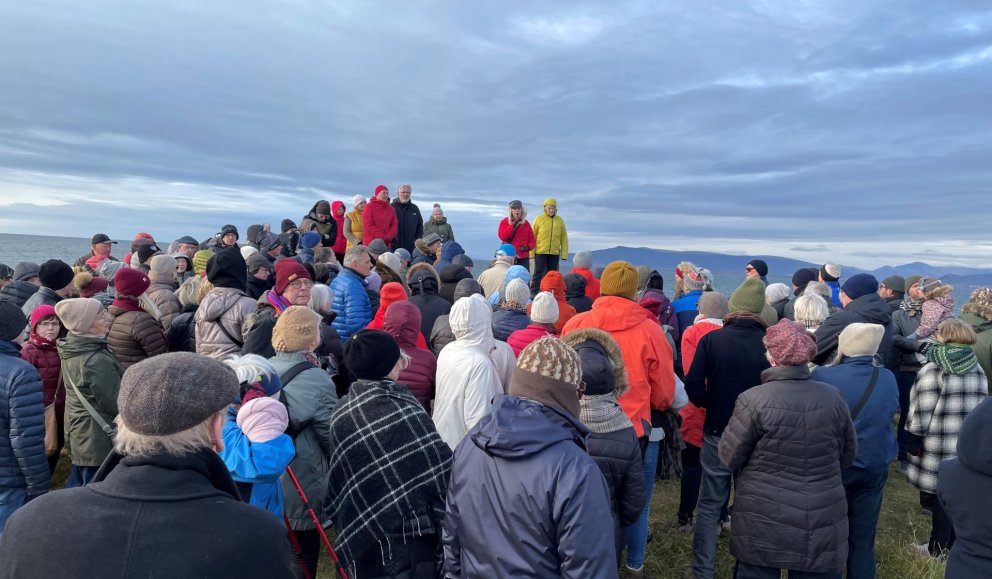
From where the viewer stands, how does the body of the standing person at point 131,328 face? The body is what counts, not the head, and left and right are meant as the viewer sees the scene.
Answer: facing away from the viewer and to the right of the viewer

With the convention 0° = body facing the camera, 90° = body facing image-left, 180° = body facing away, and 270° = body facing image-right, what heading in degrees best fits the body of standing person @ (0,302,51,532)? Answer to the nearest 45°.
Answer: approximately 225°

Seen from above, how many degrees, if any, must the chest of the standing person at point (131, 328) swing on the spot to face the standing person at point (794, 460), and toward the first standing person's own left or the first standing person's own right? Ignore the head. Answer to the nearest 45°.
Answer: approximately 90° to the first standing person's own right

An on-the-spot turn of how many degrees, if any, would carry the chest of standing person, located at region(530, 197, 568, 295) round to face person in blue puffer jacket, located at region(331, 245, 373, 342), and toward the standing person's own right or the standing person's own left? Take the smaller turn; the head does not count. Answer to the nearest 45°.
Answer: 0° — they already face them

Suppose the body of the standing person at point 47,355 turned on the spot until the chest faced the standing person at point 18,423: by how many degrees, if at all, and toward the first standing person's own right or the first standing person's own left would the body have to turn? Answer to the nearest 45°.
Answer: approximately 45° to the first standing person's own right

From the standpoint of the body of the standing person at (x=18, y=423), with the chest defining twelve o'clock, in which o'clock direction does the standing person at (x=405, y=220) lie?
the standing person at (x=405, y=220) is roughly at 12 o'clock from the standing person at (x=18, y=423).

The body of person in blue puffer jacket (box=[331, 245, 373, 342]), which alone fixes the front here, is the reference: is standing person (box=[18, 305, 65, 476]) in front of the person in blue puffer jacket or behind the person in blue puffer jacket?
behind

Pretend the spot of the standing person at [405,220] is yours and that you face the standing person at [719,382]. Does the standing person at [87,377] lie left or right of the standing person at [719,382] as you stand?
right
